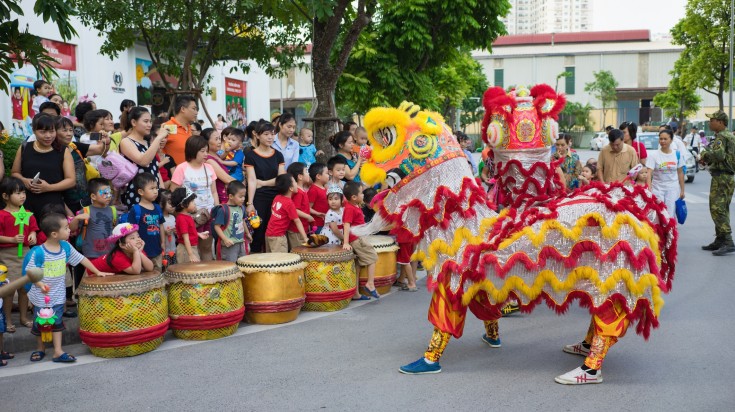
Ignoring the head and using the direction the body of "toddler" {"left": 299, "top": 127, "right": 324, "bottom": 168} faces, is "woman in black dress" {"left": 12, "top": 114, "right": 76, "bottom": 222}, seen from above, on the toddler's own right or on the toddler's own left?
on the toddler's own right

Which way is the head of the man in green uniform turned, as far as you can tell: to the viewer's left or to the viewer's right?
to the viewer's left

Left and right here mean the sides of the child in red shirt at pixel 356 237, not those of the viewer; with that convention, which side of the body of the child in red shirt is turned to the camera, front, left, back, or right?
right

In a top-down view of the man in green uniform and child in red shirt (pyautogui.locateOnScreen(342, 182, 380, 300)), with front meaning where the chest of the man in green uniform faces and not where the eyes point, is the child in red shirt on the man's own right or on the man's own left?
on the man's own left

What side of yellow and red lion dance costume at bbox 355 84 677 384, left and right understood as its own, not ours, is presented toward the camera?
left

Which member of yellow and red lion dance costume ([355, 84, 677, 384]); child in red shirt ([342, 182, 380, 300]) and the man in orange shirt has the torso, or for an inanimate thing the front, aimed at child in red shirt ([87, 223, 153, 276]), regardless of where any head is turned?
the yellow and red lion dance costume

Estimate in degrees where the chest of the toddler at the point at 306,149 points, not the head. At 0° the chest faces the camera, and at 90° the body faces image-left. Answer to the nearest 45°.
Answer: approximately 315°
